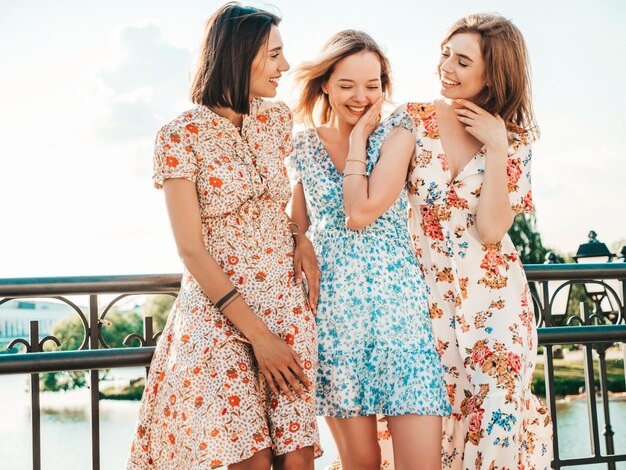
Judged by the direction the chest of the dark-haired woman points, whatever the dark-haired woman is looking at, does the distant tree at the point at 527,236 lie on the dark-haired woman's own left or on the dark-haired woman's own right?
on the dark-haired woman's own left

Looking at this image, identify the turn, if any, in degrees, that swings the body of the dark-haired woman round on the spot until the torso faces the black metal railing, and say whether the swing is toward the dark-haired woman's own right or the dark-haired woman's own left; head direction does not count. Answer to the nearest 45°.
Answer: approximately 180°

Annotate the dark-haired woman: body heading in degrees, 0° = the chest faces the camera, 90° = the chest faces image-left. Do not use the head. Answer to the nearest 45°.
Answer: approximately 315°

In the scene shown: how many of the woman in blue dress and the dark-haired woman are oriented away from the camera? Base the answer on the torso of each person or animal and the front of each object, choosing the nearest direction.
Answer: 0

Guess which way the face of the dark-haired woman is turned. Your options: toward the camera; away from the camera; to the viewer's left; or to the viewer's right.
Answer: to the viewer's right

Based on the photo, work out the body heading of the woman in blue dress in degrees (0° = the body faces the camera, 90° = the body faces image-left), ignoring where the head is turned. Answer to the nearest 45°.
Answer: approximately 0°
